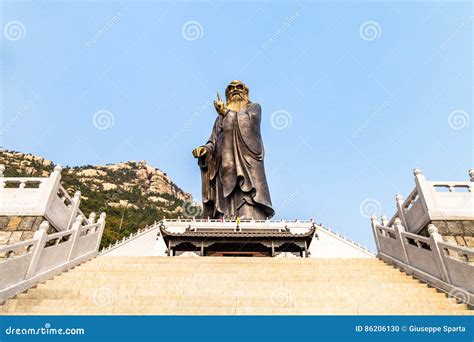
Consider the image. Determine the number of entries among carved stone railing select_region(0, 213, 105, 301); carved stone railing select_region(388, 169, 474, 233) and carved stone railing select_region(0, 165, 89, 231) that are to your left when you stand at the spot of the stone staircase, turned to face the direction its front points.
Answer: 1

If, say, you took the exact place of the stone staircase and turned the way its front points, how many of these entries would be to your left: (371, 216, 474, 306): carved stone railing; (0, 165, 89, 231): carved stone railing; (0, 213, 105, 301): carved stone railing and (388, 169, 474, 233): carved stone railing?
2

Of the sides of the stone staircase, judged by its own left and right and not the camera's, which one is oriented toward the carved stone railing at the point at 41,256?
right

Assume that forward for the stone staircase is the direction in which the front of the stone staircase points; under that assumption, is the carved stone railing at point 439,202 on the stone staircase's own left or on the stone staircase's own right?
on the stone staircase's own left

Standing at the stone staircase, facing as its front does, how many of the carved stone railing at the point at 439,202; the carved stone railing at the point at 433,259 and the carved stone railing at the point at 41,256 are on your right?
1

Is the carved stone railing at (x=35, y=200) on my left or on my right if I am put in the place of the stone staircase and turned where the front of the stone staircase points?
on my right

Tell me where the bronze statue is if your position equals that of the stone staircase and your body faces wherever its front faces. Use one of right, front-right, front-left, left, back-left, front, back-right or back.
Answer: back

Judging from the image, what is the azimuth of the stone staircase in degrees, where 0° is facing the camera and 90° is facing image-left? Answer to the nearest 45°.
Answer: approximately 0°

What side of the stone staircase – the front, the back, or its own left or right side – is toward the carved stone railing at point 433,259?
left
